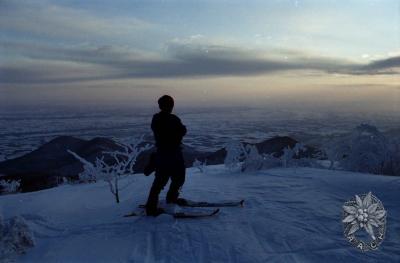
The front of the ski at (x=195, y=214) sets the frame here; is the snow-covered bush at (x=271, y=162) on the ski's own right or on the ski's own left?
on the ski's own left

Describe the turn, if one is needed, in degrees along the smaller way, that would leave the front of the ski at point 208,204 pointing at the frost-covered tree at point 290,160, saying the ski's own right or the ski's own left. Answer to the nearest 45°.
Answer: approximately 45° to the ski's own left

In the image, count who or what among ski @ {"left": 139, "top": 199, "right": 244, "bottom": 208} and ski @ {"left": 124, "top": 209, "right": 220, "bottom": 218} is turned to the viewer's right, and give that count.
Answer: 2

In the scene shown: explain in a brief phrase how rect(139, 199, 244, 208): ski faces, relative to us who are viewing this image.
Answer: facing to the right of the viewer

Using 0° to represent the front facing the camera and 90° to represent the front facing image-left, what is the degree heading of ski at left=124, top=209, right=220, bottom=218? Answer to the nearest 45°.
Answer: approximately 270°

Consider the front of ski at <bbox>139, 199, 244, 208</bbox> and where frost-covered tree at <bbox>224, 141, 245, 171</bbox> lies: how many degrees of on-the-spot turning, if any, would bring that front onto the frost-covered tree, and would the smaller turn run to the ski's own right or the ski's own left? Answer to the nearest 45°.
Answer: approximately 90° to the ski's own left

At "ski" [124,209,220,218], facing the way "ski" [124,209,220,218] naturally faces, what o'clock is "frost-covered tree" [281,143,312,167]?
The frost-covered tree is roughly at 10 o'clock from the ski.

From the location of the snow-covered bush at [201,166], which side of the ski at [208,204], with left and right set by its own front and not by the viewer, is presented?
left

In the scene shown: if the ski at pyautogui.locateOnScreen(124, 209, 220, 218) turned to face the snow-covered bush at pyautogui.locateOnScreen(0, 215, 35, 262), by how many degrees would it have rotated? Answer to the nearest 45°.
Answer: approximately 180°
